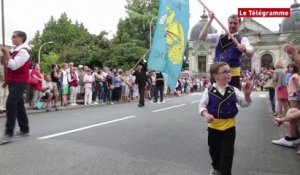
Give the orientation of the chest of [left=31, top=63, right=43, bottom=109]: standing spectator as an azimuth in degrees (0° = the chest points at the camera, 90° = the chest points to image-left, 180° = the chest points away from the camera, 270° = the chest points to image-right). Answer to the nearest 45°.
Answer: approximately 315°

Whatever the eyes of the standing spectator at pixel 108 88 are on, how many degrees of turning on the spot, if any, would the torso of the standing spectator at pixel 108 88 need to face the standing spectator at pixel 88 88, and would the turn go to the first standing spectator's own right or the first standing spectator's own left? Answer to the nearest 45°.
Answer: approximately 90° to the first standing spectator's own right

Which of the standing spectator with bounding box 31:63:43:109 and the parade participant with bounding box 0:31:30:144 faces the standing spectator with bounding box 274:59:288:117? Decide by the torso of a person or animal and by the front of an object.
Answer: the standing spectator with bounding box 31:63:43:109

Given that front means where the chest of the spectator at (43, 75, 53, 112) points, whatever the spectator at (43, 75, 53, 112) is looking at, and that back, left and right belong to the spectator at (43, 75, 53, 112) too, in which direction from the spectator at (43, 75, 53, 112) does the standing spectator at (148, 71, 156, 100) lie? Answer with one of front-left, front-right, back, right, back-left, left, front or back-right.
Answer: left

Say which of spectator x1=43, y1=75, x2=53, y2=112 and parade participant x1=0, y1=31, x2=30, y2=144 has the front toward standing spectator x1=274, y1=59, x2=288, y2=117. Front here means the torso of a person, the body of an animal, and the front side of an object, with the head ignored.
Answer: spectator x1=43, y1=75, x2=53, y2=112

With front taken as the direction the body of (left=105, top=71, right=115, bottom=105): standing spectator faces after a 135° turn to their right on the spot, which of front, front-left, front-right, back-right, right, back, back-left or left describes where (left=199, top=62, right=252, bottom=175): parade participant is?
left

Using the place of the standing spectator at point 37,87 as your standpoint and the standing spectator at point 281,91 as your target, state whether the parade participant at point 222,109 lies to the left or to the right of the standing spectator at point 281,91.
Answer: right

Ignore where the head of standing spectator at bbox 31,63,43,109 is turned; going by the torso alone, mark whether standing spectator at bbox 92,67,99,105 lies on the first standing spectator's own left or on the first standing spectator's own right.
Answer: on the first standing spectator's own left

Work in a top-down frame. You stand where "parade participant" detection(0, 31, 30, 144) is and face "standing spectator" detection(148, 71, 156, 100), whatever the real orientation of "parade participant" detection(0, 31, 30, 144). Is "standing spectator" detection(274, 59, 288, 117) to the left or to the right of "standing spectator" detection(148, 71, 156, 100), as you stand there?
right

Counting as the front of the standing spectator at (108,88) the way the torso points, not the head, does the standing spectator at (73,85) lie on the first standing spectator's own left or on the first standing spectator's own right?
on the first standing spectator's own right
